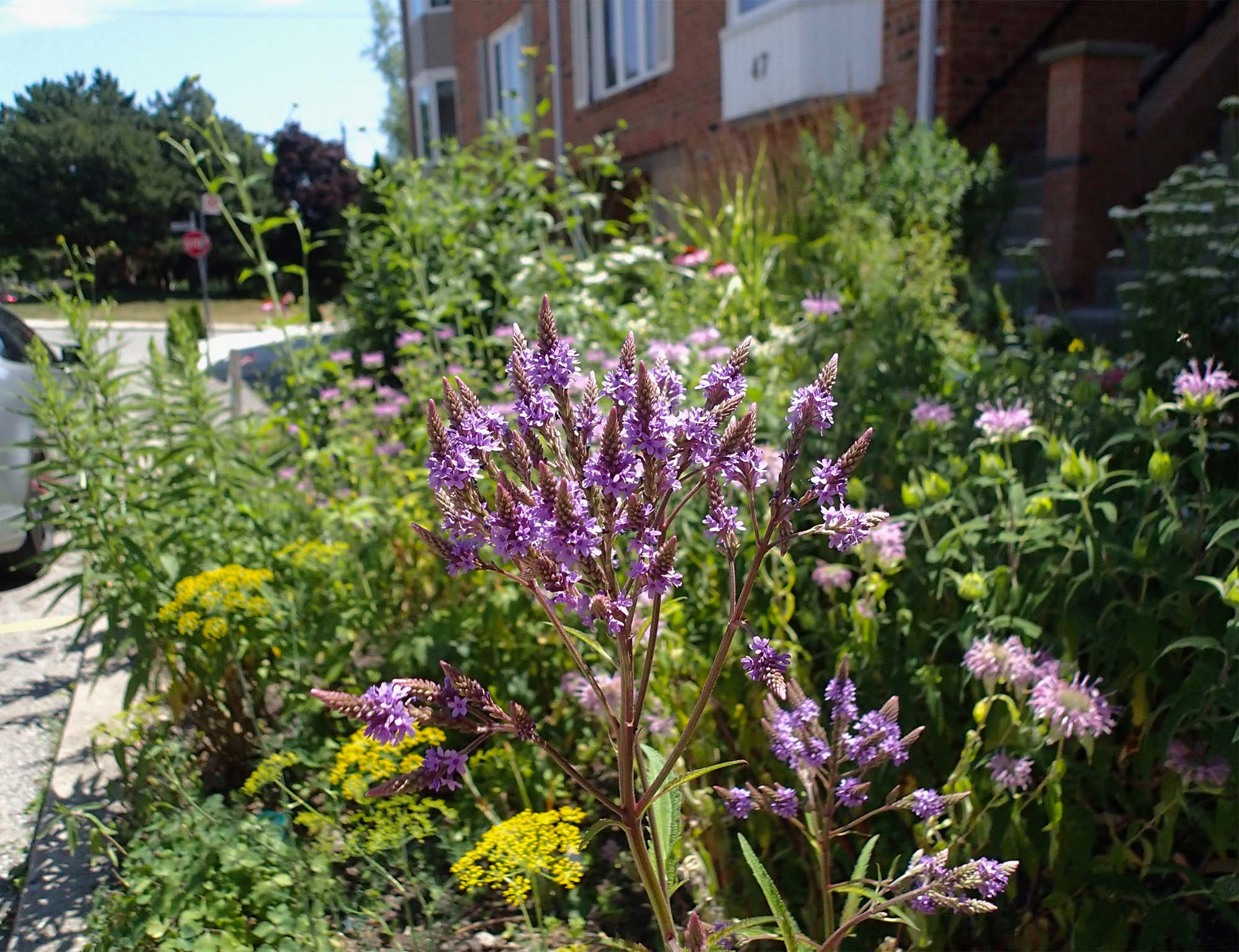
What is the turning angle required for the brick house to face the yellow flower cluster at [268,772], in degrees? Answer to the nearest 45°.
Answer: approximately 45° to its left

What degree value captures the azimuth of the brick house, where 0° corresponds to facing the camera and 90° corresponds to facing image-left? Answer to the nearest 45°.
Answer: approximately 45°

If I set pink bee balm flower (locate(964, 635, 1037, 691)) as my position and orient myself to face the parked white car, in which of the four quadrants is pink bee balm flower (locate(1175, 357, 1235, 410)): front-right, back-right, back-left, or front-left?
back-right

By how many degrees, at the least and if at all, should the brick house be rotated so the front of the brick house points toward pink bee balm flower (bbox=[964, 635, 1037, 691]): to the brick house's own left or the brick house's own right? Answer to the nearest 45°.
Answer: approximately 45° to the brick house's own left

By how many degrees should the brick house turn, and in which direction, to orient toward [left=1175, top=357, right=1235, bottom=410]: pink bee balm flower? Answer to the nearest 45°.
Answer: approximately 45° to its left

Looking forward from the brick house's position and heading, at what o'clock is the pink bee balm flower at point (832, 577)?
The pink bee balm flower is roughly at 11 o'clock from the brick house.

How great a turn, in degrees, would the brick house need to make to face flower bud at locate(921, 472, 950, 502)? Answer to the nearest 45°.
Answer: approximately 45° to its left

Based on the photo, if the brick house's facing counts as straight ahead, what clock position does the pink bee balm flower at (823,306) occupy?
The pink bee balm flower is roughly at 11 o'clock from the brick house.
